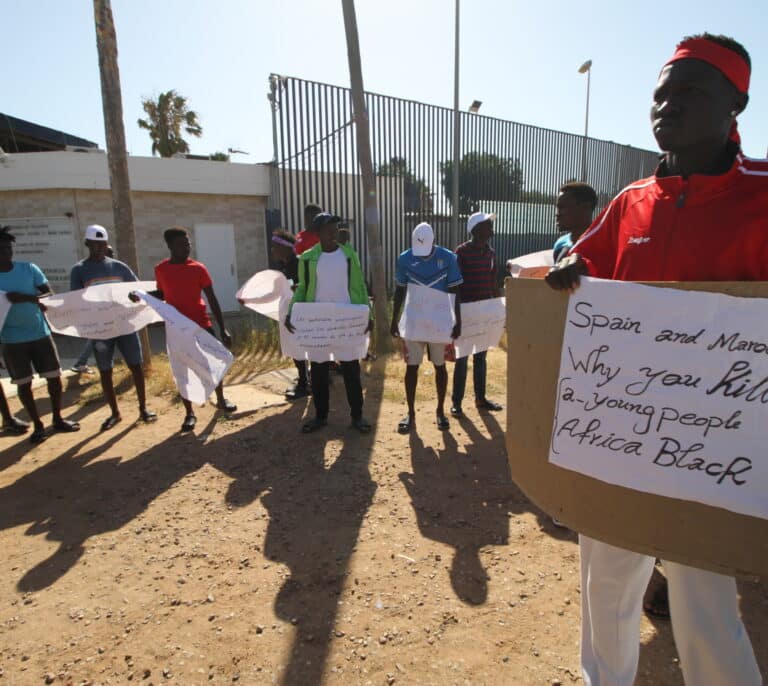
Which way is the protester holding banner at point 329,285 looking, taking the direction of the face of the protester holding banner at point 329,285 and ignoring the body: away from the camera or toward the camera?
toward the camera

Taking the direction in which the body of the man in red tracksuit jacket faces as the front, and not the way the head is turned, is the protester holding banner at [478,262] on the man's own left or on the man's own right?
on the man's own right

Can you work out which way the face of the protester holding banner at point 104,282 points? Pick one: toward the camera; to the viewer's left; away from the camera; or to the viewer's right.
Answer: toward the camera

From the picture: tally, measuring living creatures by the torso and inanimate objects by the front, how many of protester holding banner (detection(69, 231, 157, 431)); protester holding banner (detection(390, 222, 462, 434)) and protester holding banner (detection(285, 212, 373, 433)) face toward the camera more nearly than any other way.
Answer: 3

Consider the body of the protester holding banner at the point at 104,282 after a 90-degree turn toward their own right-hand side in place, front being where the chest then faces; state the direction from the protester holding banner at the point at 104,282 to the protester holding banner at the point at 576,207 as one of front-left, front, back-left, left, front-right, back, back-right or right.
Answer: back-left

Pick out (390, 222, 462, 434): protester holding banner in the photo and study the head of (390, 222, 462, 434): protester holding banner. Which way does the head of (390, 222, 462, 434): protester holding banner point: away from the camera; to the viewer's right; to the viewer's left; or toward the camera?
toward the camera

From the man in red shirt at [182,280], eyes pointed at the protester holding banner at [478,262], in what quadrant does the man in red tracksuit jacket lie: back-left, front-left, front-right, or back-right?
front-right

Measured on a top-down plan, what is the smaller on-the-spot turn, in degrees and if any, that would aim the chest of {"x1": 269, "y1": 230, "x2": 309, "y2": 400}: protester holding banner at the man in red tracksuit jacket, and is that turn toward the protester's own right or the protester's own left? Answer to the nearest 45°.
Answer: approximately 45° to the protester's own left

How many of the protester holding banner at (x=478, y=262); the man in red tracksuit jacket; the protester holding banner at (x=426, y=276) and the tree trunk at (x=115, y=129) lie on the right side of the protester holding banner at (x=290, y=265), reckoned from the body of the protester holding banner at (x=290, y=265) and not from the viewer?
1

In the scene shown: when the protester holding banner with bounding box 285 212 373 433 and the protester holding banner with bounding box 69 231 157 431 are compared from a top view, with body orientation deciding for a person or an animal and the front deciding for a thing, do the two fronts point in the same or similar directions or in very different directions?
same or similar directions

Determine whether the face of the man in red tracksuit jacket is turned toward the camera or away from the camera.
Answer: toward the camera

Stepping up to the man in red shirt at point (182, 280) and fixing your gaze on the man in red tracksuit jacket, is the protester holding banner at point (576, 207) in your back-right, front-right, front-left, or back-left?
front-left

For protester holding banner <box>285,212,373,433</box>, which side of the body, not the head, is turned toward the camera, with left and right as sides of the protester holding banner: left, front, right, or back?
front

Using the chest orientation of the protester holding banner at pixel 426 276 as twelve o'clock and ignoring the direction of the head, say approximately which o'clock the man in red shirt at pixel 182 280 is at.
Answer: The man in red shirt is roughly at 3 o'clock from the protester holding banner.

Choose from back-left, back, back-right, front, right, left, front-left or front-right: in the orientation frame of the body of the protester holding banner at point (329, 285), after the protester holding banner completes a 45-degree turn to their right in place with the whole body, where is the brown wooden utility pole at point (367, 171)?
back-right
